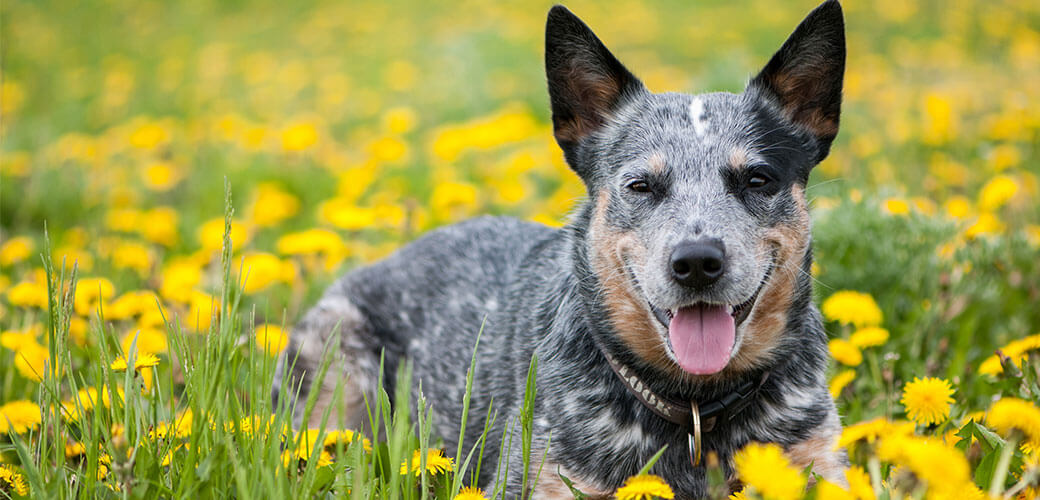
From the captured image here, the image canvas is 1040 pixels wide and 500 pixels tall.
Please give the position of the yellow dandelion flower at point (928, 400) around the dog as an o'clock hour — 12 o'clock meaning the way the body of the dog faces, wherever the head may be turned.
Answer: The yellow dandelion flower is roughly at 12 o'clock from the dog.

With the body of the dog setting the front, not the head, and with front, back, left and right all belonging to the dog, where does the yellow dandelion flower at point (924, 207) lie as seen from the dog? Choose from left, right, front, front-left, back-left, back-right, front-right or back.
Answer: left

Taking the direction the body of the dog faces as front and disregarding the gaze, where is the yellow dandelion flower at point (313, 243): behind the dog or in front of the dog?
behind

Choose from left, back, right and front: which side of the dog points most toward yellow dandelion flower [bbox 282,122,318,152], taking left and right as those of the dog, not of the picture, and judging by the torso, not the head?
back

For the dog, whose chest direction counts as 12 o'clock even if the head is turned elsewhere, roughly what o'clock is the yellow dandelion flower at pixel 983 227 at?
The yellow dandelion flower is roughly at 9 o'clock from the dog.

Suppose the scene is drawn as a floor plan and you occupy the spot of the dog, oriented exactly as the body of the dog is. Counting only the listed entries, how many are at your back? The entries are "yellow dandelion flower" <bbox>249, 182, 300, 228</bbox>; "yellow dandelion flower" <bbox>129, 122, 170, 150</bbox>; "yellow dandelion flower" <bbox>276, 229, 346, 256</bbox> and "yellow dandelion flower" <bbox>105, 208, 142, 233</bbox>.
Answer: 4

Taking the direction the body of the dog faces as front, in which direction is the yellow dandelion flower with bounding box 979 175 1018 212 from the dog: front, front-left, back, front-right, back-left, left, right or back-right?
left

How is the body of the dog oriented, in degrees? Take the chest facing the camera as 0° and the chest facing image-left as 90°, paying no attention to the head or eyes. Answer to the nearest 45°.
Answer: approximately 315°

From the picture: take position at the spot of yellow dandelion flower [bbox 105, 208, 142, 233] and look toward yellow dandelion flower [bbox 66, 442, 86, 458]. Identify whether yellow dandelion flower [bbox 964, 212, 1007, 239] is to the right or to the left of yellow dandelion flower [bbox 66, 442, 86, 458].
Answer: left

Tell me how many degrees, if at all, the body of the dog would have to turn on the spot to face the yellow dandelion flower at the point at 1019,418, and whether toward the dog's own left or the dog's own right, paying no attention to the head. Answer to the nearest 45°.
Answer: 0° — it already faces it

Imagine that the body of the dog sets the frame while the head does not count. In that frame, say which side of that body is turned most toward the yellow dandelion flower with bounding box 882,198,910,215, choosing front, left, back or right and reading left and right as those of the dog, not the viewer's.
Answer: left

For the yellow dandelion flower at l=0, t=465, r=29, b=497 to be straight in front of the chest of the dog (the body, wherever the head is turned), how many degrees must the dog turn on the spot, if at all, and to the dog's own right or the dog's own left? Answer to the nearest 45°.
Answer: approximately 90° to the dog's own right

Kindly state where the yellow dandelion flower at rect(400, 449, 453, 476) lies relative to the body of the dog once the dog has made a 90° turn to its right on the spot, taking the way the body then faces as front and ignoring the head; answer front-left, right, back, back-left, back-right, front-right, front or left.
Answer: front
